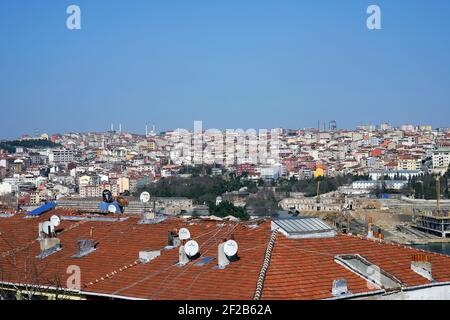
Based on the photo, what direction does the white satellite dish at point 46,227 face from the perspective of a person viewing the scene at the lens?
facing the viewer and to the right of the viewer

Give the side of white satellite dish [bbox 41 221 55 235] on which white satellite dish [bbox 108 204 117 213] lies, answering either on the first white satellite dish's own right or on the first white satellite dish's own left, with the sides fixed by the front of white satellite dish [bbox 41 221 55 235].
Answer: on the first white satellite dish's own left

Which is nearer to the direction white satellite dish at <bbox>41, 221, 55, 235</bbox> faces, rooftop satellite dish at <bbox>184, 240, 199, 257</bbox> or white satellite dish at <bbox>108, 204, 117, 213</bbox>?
the rooftop satellite dish

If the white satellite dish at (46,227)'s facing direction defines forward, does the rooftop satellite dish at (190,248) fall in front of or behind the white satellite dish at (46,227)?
in front

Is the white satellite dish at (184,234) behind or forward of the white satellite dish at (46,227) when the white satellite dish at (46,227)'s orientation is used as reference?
forward

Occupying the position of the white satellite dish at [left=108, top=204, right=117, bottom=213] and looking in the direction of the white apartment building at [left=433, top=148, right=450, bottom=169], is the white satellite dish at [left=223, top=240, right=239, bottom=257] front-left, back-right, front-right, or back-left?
back-right
